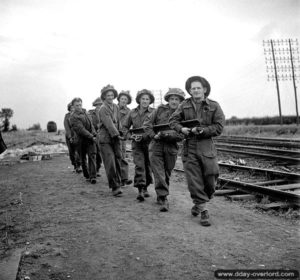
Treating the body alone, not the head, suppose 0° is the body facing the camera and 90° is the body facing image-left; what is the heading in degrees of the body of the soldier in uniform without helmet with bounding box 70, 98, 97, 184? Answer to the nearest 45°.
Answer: approximately 315°

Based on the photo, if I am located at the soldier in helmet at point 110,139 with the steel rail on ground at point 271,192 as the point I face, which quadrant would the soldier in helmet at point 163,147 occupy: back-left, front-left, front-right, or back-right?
front-right

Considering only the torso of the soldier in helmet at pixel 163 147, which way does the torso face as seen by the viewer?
toward the camera

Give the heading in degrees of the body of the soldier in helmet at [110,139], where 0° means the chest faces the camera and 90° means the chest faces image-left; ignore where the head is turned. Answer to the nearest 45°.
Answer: approximately 315°

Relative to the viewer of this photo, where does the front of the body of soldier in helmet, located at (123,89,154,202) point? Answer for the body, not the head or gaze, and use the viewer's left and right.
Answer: facing the viewer

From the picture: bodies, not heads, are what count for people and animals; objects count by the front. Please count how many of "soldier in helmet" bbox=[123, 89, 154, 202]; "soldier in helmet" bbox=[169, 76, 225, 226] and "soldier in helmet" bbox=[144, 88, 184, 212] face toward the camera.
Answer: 3

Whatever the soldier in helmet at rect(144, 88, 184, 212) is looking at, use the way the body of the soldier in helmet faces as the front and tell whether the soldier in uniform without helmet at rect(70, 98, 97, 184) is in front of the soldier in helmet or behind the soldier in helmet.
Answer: behind

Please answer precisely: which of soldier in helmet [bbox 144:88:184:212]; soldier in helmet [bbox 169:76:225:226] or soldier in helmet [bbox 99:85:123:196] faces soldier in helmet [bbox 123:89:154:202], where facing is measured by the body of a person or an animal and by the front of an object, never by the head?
soldier in helmet [bbox 99:85:123:196]

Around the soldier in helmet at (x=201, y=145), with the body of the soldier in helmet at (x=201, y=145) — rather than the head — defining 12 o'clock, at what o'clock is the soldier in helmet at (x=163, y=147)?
the soldier in helmet at (x=163, y=147) is roughly at 5 o'clock from the soldier in helmet at (x=201, y=145).

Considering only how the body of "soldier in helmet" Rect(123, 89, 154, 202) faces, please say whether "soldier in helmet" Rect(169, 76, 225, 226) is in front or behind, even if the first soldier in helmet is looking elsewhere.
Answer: in front
